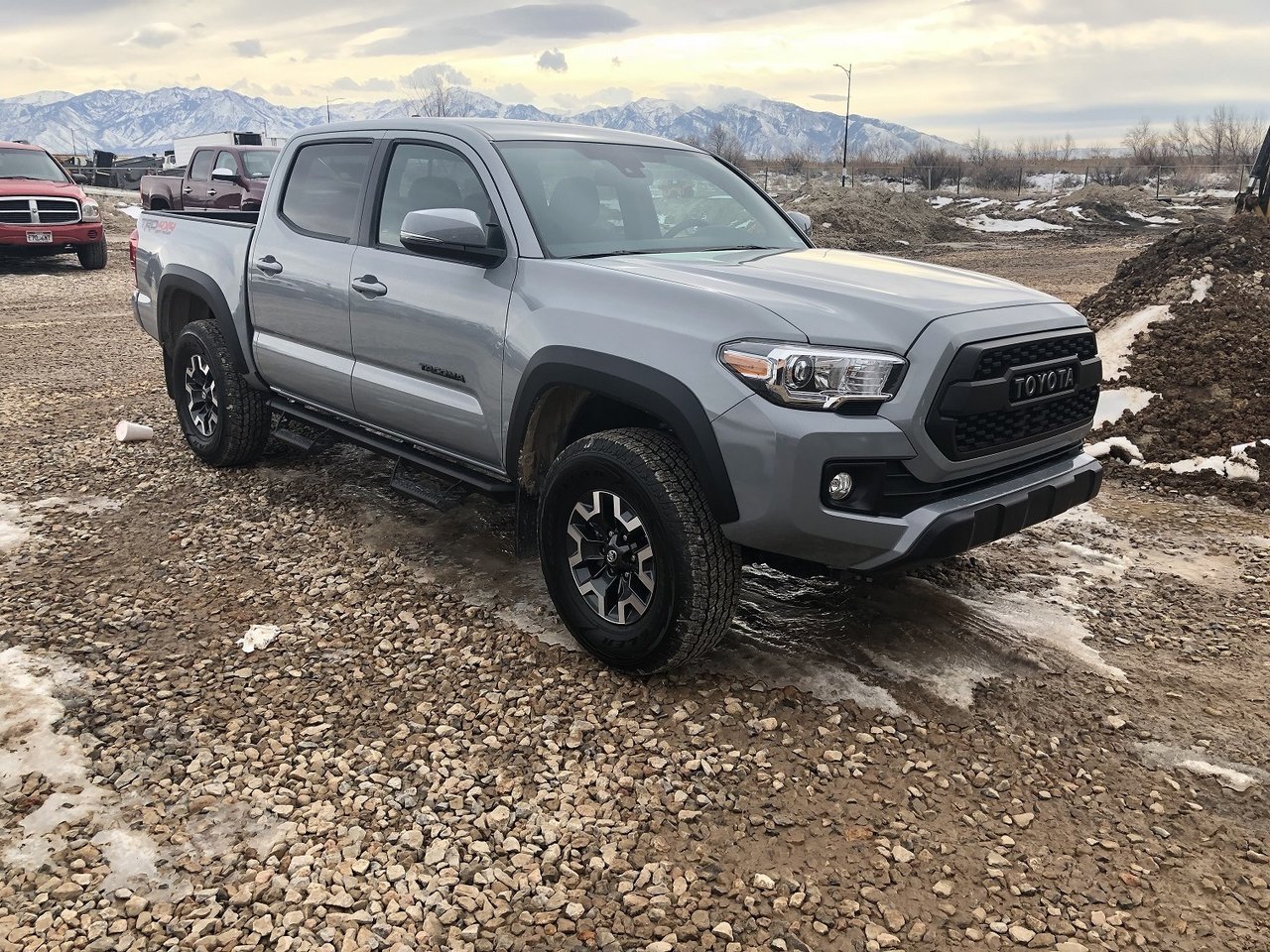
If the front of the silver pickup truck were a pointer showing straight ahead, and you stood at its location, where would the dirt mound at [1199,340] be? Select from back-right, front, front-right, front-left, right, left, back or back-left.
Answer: left

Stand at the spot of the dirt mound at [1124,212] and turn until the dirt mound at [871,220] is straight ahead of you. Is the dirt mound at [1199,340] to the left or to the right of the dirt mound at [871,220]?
left

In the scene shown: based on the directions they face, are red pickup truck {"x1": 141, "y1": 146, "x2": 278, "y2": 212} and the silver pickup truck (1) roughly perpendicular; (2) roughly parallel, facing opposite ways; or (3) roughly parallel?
roughly parallel

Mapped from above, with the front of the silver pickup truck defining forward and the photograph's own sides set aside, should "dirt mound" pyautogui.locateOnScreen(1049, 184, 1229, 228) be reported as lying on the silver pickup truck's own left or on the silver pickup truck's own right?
on the silver pickup truck's own left

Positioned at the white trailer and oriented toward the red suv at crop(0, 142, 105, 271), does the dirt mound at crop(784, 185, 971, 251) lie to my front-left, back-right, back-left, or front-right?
front-left

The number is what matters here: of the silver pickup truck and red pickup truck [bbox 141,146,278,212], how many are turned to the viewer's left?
0

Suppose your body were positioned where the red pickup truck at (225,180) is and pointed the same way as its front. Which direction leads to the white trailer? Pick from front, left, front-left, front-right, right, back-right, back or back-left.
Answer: back-left

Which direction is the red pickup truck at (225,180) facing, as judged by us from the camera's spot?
facing the viewer and to the right of the viewer
